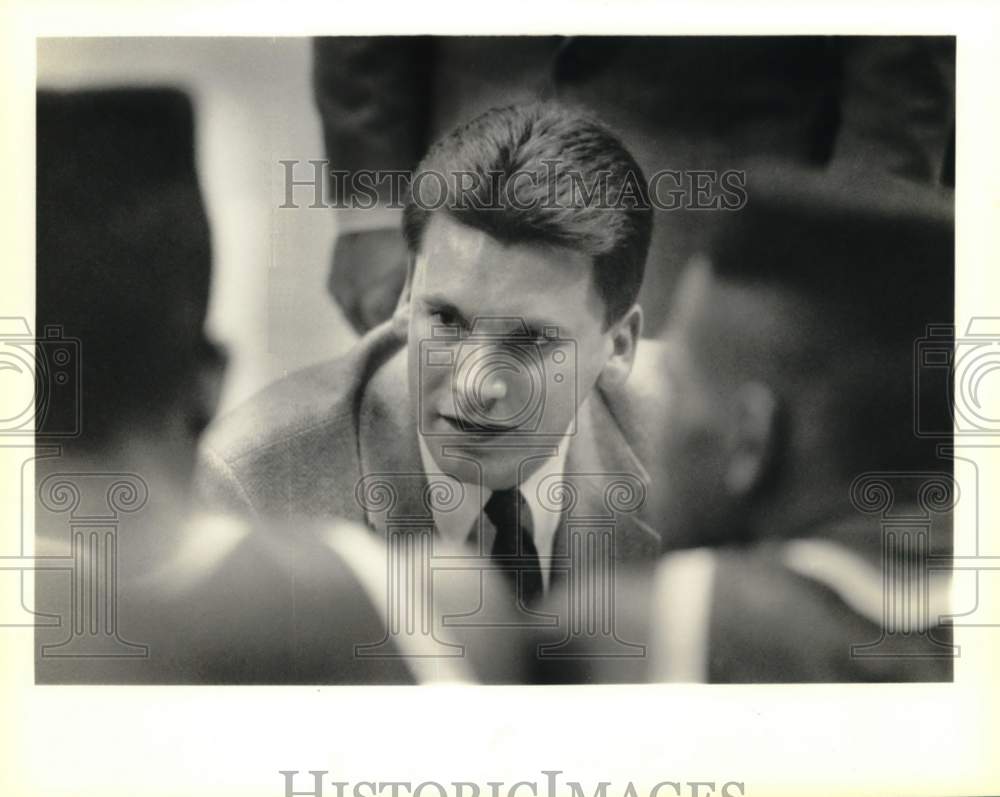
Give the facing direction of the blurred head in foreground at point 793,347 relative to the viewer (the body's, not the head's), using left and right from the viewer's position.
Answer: facing away from the viewer and to the left of the viewer
